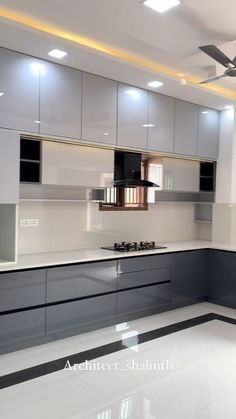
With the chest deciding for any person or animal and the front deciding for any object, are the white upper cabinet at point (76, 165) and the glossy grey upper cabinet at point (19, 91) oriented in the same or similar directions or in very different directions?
same or similar directions

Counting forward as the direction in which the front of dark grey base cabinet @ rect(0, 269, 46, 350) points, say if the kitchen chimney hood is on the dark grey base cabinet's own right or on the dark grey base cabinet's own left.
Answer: on the dark grey base cabinet's own left

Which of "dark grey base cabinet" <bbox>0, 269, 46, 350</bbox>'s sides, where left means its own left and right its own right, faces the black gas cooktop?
left

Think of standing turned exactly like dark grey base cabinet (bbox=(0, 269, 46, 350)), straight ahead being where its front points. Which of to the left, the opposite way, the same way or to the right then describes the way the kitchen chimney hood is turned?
the same way

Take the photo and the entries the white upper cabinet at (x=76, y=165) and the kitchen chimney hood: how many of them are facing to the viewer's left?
0

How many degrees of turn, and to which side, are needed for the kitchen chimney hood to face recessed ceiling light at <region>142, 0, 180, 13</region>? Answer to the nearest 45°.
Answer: approximately 45° to its right

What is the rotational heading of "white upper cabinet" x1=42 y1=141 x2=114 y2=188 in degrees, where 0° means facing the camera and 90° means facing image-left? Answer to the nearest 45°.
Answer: approximately 315°

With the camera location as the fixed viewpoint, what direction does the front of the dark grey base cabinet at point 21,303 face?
facing the viewer and to the right of the viewer

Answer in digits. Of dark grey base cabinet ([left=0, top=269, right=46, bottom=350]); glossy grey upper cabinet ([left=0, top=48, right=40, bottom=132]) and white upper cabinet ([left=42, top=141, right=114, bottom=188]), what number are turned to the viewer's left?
0

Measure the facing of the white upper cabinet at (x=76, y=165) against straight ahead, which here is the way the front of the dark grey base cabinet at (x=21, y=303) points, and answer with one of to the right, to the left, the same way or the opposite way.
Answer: the same way

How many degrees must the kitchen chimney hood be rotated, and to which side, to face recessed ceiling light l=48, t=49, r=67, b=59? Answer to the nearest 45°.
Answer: approximately 90° to its right

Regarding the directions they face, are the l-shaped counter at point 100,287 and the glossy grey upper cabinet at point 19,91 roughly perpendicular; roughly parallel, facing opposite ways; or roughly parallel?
roughly parallel

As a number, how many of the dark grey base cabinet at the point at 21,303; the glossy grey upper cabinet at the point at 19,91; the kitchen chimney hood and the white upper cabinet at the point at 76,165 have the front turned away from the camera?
0

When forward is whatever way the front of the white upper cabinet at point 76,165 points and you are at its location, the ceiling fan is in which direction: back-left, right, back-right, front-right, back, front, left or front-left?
front

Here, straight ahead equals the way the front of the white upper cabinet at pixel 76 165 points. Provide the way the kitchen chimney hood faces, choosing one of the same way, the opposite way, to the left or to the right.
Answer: the same way
